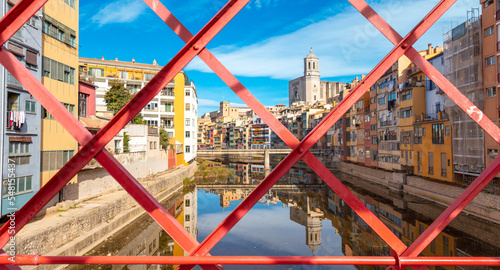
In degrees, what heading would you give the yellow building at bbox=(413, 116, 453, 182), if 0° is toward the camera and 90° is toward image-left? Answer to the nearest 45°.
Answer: approximately 45°

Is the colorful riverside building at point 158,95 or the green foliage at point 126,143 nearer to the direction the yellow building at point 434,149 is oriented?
the green foliage

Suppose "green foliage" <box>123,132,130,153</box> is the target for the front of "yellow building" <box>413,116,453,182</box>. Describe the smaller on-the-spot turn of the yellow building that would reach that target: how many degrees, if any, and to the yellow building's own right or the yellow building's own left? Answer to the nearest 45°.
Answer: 0° — it already faces it

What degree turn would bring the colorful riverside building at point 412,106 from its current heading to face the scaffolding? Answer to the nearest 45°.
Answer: approximately 90° to its left

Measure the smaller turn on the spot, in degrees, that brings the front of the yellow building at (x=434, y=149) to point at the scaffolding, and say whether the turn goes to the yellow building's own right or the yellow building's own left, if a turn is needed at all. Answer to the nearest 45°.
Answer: approximately 45° to the yellow building's own left

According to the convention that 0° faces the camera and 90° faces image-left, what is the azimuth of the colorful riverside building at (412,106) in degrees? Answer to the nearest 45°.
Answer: approximately 45°
